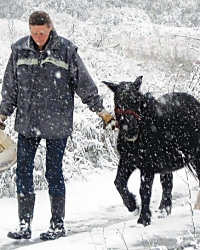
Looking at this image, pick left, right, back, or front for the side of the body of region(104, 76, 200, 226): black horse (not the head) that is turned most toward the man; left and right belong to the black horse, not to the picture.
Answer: front

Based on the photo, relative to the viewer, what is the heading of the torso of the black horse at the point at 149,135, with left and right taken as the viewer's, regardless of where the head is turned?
facing the viewer and to the left of the viewer
